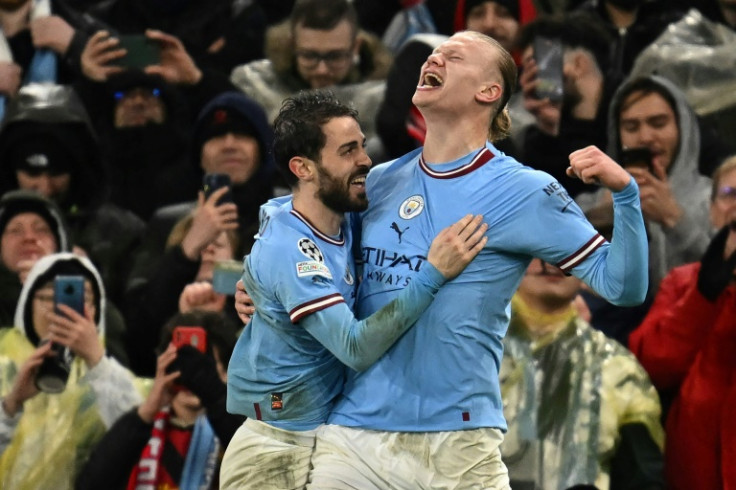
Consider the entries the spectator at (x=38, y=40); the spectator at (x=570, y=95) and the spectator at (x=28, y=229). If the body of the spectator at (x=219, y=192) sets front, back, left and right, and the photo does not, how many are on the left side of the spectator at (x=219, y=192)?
1

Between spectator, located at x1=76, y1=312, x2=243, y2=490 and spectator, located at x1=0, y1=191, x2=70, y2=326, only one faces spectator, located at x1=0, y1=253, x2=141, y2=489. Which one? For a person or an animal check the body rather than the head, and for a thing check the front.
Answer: spectator, located at x1=0, y1=191, x2=70, y2=326

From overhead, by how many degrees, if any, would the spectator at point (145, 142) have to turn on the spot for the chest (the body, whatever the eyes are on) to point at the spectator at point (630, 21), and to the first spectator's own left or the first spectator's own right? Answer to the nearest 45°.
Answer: approximately 90° to the first spectator's own left

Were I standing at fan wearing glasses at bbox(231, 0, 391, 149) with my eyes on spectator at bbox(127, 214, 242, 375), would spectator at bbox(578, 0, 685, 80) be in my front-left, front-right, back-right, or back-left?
back-left

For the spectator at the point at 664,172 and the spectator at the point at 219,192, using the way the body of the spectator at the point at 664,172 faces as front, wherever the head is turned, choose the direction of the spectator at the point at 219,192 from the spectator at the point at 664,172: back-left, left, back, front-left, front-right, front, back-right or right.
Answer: front-right

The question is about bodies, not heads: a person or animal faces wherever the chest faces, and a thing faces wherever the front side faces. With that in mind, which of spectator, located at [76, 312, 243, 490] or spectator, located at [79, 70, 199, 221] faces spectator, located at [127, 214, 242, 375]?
spectator, located at [79, 70, 199, 221]

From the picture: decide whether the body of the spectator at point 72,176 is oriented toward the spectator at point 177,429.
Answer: yes
